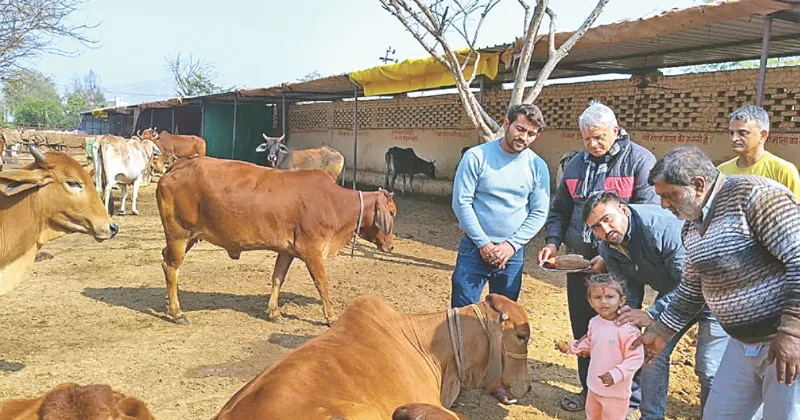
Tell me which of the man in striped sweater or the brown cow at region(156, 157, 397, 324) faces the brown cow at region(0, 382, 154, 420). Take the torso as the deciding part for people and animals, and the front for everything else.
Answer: the man in striped sweater

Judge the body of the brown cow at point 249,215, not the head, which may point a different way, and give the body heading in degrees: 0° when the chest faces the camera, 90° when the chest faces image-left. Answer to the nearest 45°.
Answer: approximately 270°

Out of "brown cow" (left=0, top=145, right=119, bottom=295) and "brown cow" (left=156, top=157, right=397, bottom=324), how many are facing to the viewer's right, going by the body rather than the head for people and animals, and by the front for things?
2

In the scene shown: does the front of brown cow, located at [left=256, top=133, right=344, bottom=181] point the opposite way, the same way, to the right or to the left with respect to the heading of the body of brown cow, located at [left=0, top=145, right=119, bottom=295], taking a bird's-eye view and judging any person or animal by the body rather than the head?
the opposite way

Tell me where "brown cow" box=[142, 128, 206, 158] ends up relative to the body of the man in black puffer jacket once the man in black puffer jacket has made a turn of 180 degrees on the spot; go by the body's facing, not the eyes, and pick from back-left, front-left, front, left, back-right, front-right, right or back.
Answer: left

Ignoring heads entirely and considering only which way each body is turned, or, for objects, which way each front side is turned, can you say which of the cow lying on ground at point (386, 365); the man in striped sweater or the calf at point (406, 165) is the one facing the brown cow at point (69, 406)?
the man in striped sweater

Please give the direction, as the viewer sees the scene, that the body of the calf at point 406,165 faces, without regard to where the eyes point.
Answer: to the viewer's right

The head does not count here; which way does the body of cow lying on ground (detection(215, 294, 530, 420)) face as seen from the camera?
to the viewer's right

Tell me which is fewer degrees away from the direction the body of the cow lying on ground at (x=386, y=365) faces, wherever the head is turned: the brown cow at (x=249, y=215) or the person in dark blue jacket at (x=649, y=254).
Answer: the person in dark blue jacket

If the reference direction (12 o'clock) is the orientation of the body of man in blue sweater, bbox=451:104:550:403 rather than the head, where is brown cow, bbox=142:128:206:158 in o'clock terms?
The brown cow is roughly at 5 o'clock from the man in blue sweater.

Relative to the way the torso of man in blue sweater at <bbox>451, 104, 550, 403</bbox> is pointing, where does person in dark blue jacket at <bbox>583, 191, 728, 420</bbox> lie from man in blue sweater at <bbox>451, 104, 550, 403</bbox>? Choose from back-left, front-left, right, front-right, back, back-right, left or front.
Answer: front-left

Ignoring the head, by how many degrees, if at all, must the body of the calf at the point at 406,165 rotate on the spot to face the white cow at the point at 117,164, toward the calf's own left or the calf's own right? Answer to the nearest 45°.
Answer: approximately 135° to the calf's own right

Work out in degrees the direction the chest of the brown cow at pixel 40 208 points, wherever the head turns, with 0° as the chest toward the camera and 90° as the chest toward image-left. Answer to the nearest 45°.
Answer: approximately 270°

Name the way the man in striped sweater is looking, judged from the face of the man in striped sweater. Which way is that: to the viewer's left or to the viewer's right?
to the viewer's left

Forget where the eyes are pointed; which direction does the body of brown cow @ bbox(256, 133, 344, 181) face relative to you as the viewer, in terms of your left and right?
facing to the left of the viewer

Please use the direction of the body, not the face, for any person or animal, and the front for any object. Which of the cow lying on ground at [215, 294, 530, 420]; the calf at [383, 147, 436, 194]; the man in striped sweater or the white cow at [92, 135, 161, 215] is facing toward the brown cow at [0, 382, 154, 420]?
the man in striped sweater

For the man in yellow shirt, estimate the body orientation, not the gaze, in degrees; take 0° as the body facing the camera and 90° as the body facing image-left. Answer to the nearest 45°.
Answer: approximately 45°
